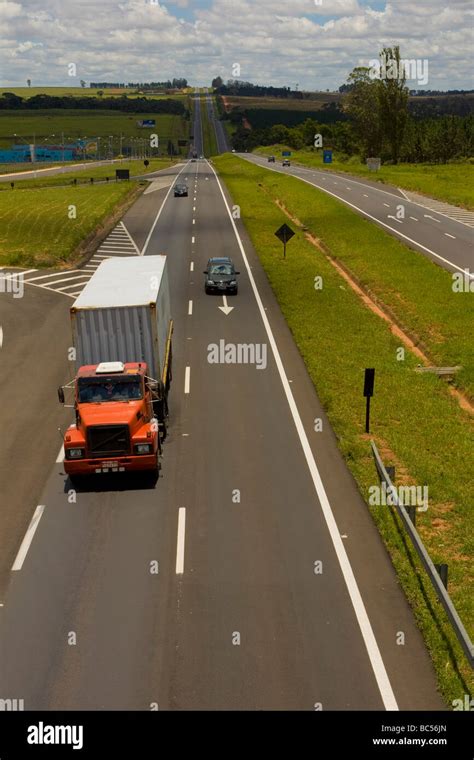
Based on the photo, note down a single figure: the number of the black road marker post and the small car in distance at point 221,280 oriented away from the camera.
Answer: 1

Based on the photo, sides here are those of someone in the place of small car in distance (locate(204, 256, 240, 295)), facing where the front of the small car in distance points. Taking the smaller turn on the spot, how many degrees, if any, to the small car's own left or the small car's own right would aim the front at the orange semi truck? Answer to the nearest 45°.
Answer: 0° — it already faces it

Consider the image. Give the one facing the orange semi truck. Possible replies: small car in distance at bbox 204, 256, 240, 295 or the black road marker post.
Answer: the small car in distance

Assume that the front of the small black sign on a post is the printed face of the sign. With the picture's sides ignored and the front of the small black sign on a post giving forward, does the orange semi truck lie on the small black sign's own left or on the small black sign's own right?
on the small black sign's own left

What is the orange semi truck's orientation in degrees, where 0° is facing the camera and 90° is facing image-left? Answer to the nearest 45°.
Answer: approximately 0°

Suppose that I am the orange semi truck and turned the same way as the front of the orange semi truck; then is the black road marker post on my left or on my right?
on my left

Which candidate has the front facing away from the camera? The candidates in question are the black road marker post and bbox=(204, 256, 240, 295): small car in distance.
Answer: the black road marker post

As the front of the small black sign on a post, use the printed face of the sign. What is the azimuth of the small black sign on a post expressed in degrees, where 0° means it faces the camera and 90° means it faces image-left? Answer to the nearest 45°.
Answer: approximately 180°

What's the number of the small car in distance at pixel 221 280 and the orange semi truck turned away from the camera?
0

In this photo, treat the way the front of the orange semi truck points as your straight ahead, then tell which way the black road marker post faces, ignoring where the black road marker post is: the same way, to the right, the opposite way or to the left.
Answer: the opposite way
